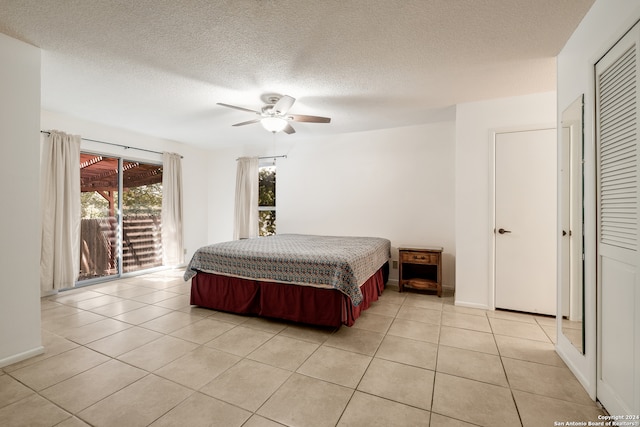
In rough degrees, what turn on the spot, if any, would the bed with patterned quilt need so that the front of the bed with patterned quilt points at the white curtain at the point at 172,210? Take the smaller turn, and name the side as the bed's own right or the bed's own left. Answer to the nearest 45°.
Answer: approximately 90° to the bed's own right

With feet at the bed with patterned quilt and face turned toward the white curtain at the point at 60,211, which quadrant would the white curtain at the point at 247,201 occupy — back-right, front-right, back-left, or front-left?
front-right

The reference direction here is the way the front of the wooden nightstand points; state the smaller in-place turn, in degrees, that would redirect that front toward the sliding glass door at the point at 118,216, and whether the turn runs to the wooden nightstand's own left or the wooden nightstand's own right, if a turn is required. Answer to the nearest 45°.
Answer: approximately 90° to the wooden nightstand's own right

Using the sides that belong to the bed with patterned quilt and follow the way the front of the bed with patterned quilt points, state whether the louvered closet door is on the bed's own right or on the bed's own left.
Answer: on the bed's own left

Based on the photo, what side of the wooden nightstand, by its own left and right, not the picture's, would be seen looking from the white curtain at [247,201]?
right

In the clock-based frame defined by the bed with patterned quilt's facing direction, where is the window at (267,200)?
The window is roughly at 4 o'clock from the bed with patterned quilt.

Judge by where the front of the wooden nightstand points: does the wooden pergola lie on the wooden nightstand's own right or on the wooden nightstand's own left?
on the wooden nightstand's own right

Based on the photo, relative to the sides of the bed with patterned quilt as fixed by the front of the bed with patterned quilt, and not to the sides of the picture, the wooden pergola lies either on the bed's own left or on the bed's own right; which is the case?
on the bed's own right

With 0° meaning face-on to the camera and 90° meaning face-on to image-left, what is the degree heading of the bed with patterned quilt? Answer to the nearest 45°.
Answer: approximately 45°

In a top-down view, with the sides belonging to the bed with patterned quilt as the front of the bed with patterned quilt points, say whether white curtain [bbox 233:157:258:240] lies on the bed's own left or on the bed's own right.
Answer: on the bed's own right

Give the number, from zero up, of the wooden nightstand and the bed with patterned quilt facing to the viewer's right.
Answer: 0

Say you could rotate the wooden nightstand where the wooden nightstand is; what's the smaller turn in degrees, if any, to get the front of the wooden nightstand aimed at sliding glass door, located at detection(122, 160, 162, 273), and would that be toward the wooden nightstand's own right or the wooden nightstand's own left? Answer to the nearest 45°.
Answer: approximately 90° to the wooden nightstand's own right

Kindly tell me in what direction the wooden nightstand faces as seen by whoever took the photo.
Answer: facing the viewer

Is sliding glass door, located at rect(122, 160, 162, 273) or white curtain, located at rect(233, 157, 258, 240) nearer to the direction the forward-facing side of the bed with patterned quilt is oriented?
the sliding glass door

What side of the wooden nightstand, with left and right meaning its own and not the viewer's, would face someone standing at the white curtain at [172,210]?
right

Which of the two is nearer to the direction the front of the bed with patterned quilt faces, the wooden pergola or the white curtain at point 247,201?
the wooden pergola
